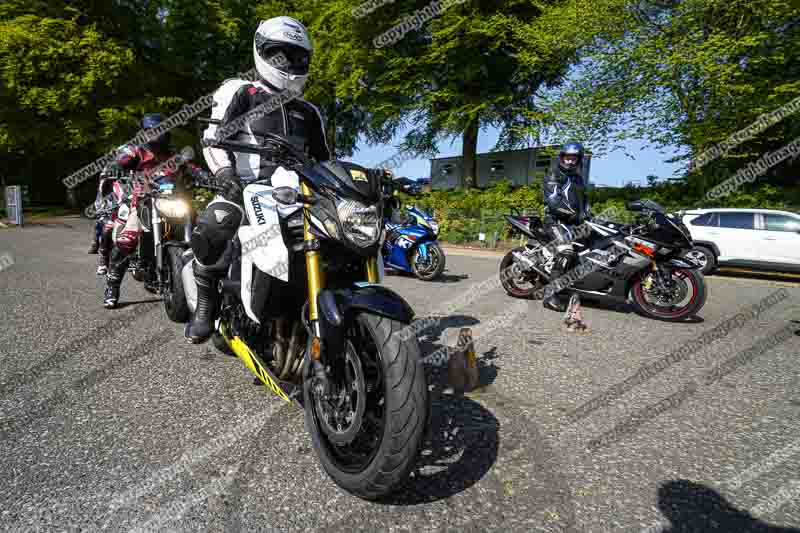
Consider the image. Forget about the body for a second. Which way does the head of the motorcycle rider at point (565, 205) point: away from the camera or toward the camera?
toward the camera

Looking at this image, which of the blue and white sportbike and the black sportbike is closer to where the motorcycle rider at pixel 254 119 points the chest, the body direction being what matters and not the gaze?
the black sportbike

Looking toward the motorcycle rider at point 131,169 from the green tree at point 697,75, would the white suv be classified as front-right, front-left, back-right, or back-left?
front-left

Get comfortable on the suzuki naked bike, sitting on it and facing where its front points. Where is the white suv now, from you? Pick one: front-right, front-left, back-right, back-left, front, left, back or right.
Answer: left

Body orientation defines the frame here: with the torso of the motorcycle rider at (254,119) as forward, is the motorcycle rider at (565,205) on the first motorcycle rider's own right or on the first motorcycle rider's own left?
on the first motorcycle rider's own left

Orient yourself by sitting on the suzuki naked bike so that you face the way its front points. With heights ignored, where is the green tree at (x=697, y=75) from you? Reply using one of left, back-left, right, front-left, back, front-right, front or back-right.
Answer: left

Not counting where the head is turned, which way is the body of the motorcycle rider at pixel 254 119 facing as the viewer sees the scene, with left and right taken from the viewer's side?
facing the viewer and to the right of the viewer

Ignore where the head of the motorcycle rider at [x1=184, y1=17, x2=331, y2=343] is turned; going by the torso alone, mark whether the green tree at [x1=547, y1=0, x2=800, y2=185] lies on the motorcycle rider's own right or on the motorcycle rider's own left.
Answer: on the motorcycle rider's own left
